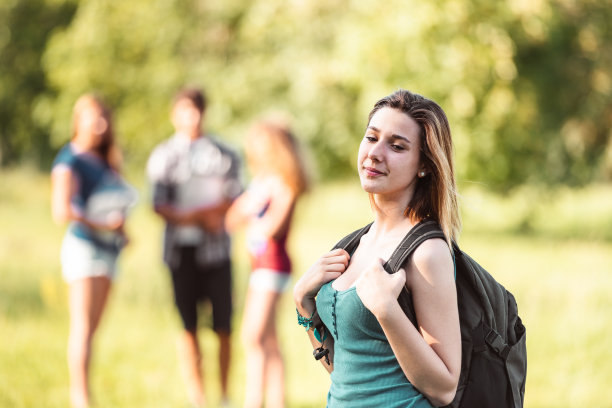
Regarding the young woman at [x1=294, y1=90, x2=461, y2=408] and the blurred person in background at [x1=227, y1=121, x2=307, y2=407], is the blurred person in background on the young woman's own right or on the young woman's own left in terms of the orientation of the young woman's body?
on the young woman's own right

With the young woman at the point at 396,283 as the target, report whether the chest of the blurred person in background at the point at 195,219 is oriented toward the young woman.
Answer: yes

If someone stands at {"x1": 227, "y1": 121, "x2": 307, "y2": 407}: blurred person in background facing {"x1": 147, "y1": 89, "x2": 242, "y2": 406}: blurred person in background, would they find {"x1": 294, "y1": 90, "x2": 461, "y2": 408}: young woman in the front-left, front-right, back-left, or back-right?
back-left

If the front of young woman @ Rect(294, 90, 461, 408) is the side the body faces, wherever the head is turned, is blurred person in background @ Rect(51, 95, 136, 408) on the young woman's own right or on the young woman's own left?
on the young woman's own right

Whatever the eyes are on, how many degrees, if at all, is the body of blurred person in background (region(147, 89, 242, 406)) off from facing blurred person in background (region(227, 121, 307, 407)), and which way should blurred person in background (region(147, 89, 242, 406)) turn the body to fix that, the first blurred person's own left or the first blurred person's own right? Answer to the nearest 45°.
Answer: approximately 45° to the first blurred person's own left

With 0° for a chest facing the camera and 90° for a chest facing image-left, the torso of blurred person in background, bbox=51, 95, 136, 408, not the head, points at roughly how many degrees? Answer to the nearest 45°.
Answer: approximately 315°

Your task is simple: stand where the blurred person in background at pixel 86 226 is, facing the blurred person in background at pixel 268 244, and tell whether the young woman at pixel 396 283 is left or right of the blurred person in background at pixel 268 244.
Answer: right

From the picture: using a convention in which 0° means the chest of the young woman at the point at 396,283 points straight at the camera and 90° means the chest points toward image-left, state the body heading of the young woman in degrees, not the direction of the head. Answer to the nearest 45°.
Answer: approximately 45°

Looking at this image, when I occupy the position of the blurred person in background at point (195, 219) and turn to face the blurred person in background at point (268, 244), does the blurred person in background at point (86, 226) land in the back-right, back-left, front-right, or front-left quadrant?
back-right

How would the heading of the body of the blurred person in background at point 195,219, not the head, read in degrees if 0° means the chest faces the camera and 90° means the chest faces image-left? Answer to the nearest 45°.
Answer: approximately 0°

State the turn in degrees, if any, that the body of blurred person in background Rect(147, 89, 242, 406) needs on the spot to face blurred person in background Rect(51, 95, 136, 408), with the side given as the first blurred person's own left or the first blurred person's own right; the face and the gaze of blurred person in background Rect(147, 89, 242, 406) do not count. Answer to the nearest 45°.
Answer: approximately 90° to the first blurred person's own right

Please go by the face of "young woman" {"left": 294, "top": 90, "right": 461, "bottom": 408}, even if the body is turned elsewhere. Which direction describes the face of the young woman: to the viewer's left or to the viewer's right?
to the viewer's left
